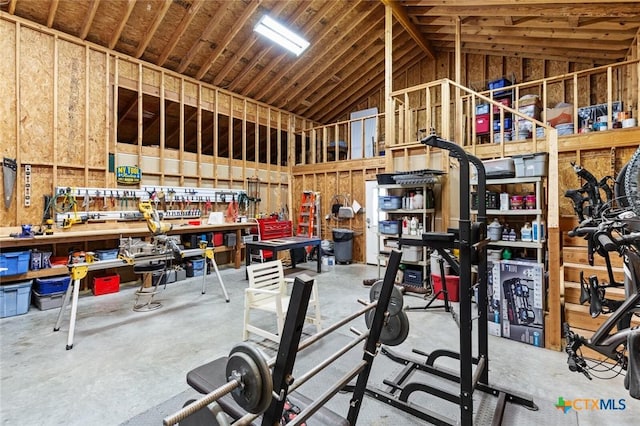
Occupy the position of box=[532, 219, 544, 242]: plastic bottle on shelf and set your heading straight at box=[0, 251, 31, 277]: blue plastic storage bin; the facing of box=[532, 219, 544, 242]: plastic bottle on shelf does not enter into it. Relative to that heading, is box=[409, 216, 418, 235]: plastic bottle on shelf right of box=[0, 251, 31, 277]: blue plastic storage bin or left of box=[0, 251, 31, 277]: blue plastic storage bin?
right

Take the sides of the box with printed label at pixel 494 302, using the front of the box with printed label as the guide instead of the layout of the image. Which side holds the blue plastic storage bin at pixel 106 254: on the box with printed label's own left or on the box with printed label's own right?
on the box with printed label's own right

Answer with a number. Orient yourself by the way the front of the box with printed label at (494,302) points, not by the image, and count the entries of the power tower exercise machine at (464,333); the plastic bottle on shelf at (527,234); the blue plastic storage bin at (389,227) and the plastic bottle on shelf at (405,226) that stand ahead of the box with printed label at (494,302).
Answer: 1

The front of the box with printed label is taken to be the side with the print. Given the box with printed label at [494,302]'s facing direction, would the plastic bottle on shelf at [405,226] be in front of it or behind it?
behind

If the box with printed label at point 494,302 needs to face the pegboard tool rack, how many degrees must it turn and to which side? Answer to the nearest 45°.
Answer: approximately 90° to its right

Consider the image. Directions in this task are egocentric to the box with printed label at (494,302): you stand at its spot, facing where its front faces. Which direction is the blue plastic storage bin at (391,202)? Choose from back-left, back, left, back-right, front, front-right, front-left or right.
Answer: back-right

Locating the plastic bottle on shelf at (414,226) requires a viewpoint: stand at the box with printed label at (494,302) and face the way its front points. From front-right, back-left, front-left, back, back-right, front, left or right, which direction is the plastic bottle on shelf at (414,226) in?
back-right

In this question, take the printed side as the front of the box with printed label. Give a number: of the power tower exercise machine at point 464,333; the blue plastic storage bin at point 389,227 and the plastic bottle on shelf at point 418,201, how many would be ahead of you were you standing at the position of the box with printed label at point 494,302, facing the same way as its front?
1

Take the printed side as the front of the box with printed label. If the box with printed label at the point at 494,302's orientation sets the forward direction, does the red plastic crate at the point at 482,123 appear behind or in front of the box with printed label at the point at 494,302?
behind

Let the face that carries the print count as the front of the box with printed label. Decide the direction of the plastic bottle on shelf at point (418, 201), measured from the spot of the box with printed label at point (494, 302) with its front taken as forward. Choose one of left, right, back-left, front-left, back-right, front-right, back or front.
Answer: back-right

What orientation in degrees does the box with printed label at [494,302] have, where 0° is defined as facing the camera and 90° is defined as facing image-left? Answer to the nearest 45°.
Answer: approximately 0°

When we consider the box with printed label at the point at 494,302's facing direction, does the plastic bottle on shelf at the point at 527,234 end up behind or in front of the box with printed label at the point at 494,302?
behind
